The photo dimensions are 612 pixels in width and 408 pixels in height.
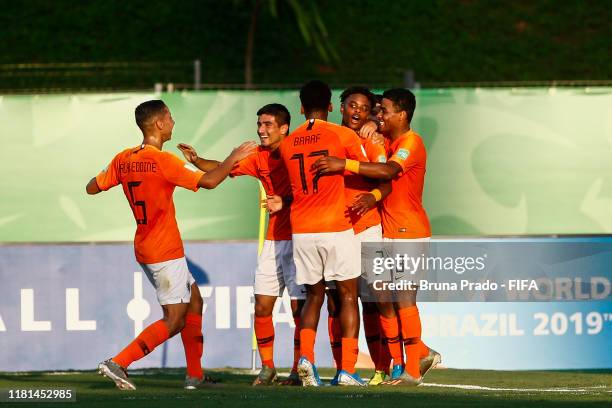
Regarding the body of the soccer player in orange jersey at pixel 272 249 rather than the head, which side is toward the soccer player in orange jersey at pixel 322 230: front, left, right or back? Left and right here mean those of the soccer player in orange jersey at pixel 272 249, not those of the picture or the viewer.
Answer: left

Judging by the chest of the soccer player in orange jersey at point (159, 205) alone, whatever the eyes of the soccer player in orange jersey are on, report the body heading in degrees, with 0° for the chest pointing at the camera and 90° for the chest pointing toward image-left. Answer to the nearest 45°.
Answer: approximately 225°

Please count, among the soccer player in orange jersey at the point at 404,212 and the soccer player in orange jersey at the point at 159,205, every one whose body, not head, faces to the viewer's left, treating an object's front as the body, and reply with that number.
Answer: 1

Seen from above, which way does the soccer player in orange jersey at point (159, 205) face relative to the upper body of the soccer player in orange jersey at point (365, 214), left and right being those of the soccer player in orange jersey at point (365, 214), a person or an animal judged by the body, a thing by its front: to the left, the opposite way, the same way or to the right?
the opposite way

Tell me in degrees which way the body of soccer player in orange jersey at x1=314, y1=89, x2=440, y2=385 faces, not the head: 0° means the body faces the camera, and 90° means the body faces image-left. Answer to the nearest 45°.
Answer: approximately 90°

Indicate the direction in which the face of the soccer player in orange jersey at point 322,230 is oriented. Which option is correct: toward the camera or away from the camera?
away from the camera

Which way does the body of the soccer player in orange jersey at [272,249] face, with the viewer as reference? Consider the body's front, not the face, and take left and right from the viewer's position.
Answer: facing the viewer and to the left of the viewer

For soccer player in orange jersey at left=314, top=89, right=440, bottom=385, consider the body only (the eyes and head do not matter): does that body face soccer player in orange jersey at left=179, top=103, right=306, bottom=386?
yes

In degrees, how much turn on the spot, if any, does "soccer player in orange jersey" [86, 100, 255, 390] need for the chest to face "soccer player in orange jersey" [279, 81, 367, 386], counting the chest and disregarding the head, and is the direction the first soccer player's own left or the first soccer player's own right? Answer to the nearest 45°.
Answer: approximately 45° to the first soccer player's own right

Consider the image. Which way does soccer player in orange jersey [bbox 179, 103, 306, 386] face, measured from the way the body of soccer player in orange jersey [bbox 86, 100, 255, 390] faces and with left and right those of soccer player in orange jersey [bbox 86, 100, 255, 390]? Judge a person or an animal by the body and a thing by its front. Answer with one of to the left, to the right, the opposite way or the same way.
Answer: the opposite way

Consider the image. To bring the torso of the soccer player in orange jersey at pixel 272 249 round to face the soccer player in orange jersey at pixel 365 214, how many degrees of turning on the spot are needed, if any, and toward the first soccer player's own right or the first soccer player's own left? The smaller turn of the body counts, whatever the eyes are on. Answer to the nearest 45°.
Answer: approximately 135° to the first soccer player's own left
